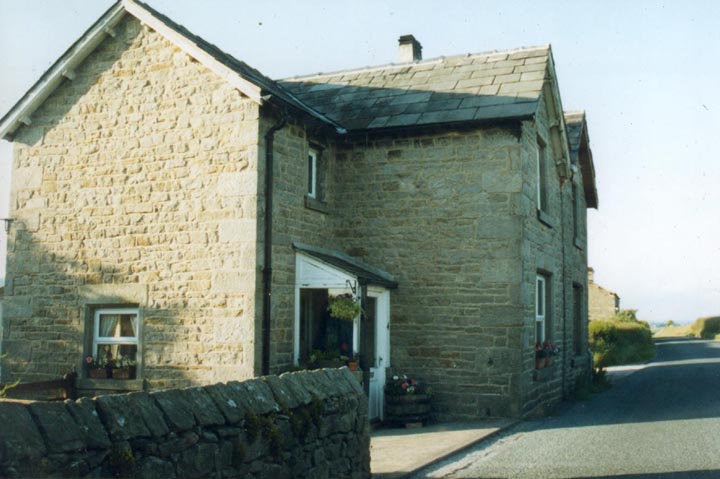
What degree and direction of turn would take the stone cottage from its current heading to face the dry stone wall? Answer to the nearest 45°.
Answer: approximately 45° to its right

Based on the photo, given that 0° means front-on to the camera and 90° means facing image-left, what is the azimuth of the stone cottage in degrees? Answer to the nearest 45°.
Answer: approximately 315°

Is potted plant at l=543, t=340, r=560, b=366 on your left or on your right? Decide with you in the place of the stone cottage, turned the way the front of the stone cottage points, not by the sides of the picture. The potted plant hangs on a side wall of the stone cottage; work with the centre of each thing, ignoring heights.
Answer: on your left

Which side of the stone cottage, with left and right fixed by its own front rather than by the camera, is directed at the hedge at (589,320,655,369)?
left

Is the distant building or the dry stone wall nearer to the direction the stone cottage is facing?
the dry stone wall

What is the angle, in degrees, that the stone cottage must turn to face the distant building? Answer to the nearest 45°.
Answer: approximately 90° to its left

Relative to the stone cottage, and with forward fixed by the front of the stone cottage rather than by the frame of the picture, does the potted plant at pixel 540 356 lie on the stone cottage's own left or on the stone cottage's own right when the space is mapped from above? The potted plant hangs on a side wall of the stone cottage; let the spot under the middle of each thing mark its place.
on the stone cottage's own left
